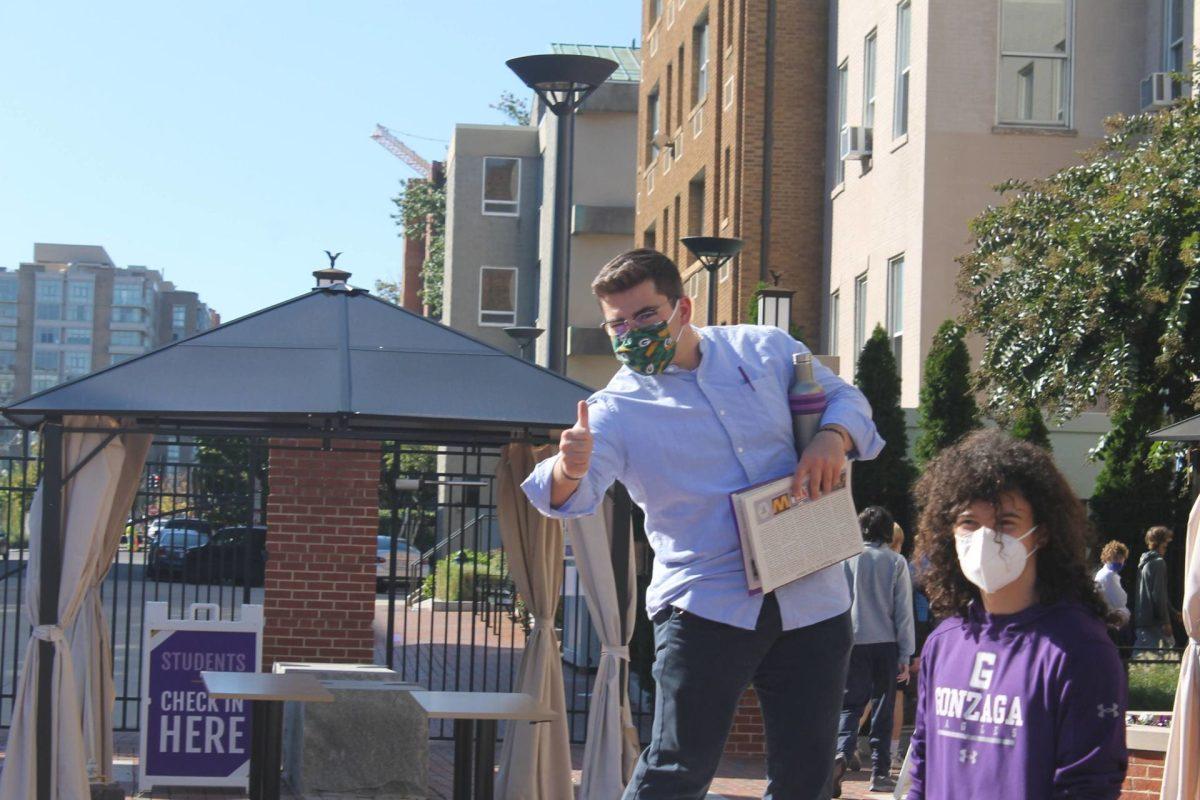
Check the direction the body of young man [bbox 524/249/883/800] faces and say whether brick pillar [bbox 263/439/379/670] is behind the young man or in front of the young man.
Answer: behind

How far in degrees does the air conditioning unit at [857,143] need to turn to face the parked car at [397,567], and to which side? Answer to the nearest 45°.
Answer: approximately 90° to its right

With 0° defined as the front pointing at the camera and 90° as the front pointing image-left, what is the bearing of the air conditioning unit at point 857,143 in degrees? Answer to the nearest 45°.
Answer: approximately 45°

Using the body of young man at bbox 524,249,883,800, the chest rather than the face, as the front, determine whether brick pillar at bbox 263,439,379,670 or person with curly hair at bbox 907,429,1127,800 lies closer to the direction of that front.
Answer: the person with curly hair

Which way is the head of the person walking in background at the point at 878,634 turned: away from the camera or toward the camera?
away from the camera

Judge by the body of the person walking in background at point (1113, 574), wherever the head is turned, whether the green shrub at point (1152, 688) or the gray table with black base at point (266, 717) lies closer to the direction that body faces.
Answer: the green shrub

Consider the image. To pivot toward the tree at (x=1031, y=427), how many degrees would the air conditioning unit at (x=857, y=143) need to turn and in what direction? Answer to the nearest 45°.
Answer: approximately 45° to its left

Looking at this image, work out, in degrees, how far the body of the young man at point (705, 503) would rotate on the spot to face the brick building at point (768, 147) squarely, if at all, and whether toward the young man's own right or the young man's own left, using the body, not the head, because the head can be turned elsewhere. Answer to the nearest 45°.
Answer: approximately 180°
